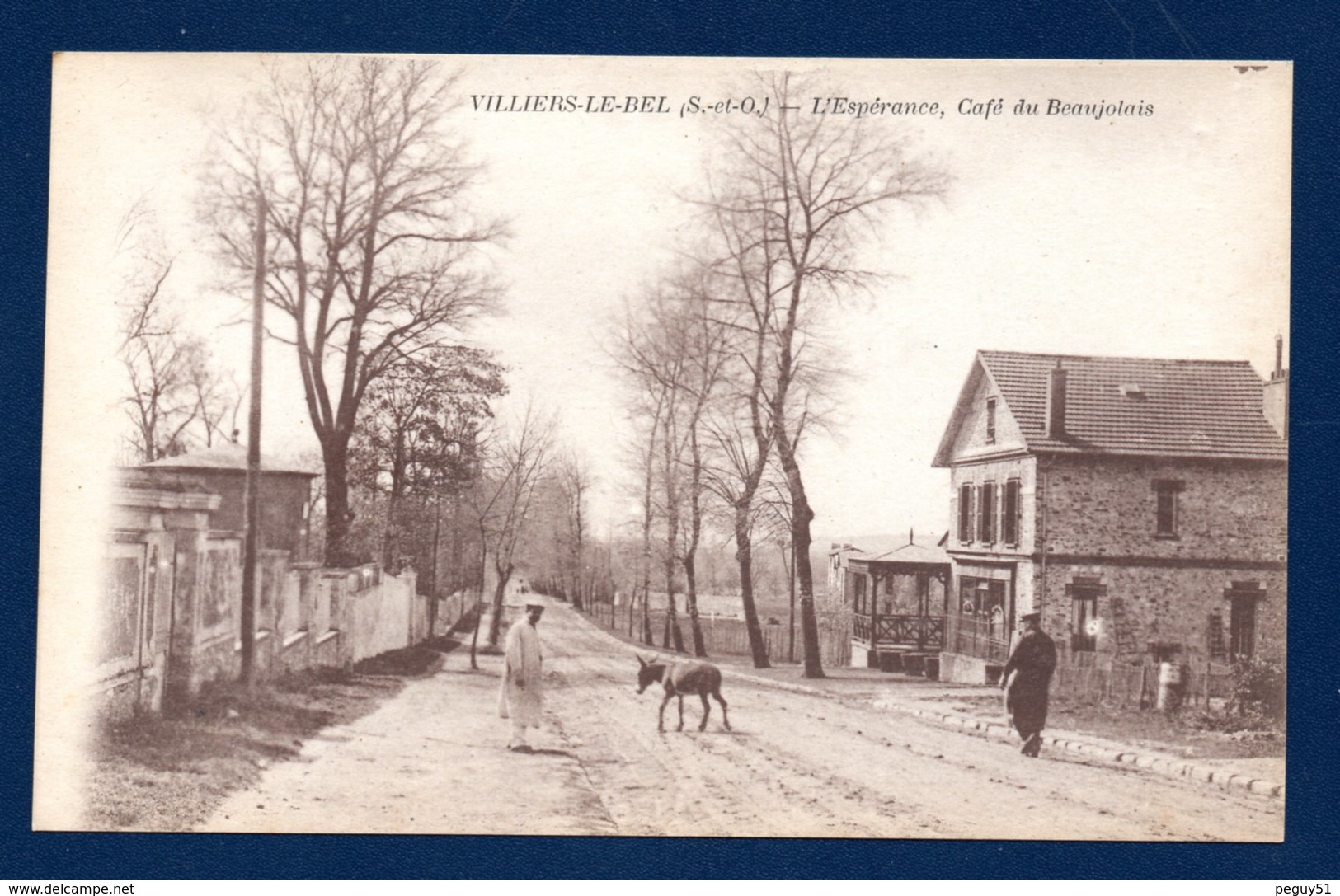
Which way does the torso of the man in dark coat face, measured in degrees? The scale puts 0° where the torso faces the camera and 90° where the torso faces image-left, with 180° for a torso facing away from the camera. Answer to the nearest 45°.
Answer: approximately 45°

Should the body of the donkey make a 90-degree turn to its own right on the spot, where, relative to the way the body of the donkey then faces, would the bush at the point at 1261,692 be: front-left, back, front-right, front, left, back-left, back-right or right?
right

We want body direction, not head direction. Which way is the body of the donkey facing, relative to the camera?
to the viewer's left

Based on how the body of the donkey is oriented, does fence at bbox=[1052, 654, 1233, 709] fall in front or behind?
behind
